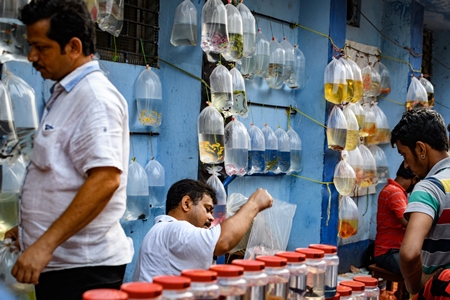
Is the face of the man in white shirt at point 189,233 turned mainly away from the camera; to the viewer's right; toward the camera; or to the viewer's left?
to the viewer's right

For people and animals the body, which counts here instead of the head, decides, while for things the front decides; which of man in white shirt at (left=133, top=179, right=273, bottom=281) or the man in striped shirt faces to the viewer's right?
the man in white shirt

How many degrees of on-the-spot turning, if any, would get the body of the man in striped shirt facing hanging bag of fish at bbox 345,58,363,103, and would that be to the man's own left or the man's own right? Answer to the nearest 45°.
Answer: approximately 45° to the man's own right

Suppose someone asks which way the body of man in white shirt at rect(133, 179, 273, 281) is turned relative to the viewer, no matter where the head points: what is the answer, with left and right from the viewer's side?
facing to the right of the viewer

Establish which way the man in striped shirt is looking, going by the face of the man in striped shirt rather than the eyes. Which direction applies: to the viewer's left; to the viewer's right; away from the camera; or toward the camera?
to the viewer's left

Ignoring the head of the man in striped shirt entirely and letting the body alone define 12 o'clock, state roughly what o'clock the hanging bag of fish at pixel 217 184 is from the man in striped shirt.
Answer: The hanging bag of fish is roughly at 12 o'clock from the man in striped shirt.

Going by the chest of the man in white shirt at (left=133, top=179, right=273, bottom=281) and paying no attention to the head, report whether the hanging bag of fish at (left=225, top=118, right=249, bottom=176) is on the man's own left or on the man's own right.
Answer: on the man's own left

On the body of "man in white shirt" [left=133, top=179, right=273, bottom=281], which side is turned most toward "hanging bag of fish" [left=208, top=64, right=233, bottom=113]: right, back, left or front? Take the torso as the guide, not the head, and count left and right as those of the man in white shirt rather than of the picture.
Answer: left

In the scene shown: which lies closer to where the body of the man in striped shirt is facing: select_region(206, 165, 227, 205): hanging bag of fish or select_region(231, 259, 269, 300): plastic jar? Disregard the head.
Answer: the hanging bag of fish

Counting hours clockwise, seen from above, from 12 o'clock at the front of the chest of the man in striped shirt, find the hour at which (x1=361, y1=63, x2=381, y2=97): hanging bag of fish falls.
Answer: The hanging bag of fish is roughly at 1 o'clock from the man in striped shirt.

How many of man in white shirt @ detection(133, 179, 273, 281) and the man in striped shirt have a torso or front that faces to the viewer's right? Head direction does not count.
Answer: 1

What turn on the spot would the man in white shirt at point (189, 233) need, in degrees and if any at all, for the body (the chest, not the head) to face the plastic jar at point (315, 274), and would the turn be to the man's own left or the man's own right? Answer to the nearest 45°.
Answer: approximately 45° to the man's own right

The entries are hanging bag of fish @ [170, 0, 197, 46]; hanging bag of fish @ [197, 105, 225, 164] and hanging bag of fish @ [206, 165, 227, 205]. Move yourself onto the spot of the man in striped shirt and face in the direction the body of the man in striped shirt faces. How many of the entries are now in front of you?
3

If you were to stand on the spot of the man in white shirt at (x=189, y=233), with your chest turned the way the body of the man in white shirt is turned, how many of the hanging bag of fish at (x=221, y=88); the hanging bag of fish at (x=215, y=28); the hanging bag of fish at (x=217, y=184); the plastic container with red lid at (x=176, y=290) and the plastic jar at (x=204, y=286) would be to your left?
3

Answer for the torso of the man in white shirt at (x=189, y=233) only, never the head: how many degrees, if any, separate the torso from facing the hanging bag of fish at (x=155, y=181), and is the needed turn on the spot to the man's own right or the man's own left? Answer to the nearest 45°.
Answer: approximately 90° to the man's own left
